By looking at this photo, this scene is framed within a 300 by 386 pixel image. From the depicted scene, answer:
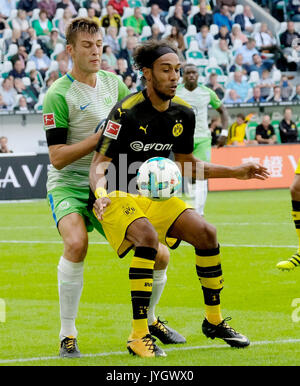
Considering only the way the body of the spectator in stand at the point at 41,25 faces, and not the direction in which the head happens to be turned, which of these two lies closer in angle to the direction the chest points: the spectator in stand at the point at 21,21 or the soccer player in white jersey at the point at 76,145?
the soccer player in white jersey

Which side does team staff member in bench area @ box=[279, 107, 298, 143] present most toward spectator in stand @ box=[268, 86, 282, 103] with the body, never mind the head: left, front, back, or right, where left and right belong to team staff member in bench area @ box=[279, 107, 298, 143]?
back

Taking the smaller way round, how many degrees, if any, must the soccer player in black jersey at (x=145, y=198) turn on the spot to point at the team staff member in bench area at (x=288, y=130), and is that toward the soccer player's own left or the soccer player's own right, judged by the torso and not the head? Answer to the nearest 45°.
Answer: approximately 135° to the soccer player's own left

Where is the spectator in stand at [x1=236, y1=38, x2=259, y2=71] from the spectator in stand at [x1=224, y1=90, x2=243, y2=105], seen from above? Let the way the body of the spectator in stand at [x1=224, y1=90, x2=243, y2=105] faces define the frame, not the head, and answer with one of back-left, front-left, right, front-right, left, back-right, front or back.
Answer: back

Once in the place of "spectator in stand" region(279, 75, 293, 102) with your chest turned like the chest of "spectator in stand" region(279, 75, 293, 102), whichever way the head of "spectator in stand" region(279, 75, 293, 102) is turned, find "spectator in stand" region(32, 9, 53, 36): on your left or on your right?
on your right

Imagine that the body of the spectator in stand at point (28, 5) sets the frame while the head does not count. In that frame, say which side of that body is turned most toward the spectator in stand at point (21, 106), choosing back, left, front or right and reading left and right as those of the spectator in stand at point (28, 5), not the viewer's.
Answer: front

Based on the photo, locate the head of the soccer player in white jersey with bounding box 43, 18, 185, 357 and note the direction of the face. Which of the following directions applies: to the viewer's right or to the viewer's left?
to the viewer's right

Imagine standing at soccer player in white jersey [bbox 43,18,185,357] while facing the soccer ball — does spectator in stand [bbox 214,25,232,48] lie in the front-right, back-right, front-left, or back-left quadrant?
back-left

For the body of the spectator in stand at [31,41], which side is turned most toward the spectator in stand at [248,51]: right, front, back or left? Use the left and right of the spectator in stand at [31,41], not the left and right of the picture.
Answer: left

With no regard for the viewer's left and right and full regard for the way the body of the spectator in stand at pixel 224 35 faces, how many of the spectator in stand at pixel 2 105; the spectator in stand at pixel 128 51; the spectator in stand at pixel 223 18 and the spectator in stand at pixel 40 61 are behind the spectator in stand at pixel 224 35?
1

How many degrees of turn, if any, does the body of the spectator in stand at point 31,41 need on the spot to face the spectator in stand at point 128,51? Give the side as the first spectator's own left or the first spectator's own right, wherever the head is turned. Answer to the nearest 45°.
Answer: approximately 90° to the first spectator's own left
